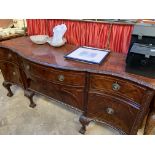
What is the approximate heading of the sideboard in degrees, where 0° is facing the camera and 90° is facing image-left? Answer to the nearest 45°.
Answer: approximately 45°
